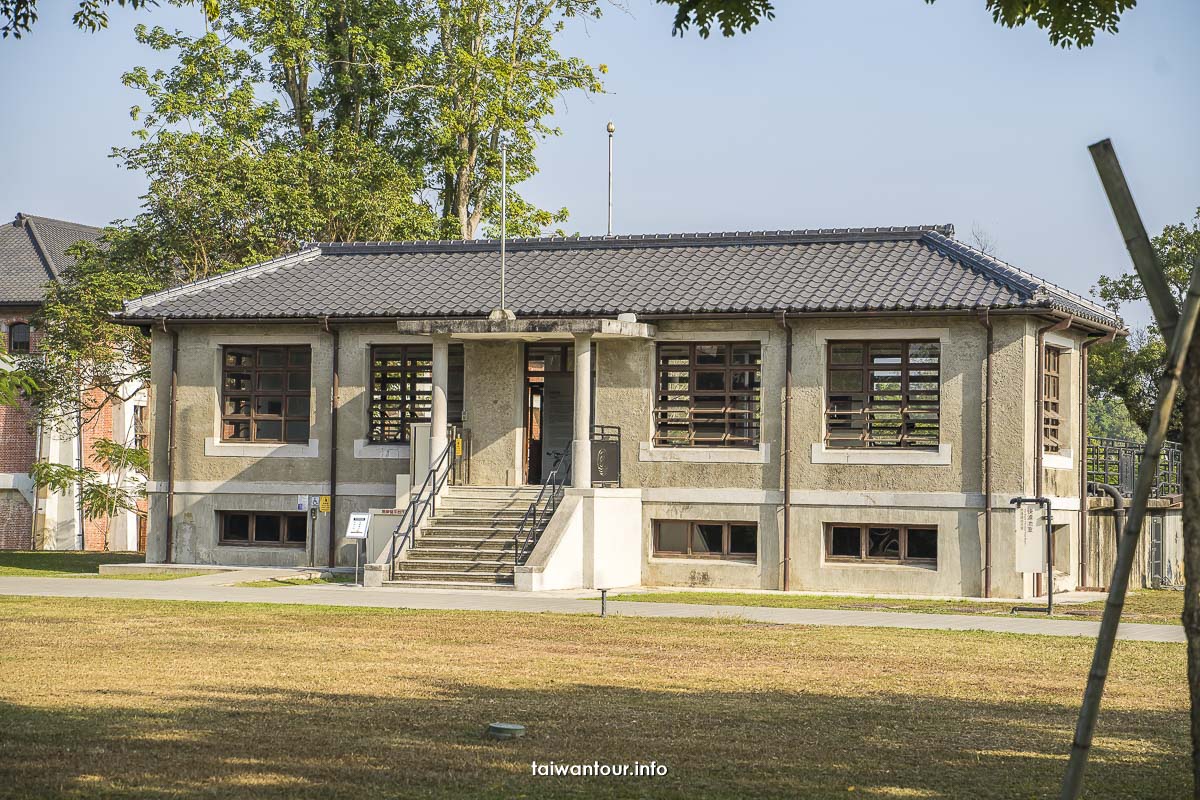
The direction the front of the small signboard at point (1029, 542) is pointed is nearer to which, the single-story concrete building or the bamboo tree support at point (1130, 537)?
the bamboo tree support

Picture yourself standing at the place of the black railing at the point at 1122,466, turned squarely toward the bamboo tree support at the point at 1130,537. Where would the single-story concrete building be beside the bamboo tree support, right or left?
right

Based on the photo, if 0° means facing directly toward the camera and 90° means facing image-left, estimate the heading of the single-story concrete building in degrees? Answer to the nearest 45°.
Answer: approximately 0°

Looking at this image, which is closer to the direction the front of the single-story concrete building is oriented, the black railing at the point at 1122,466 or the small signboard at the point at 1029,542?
the small signboard

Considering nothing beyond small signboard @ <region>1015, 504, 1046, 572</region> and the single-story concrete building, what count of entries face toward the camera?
2

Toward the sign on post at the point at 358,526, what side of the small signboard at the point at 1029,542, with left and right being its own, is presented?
right

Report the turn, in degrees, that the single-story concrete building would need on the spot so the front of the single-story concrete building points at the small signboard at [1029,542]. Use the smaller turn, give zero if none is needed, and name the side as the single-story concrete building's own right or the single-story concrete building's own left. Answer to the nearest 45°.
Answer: approximately 45° to the single-story concrete building's own left

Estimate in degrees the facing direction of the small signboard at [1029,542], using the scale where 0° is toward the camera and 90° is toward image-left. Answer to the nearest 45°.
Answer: approximately 0°
